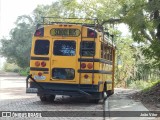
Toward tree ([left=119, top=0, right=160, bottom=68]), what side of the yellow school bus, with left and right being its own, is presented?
right

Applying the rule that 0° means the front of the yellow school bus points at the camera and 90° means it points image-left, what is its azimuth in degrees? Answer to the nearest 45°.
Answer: approximately 180°
